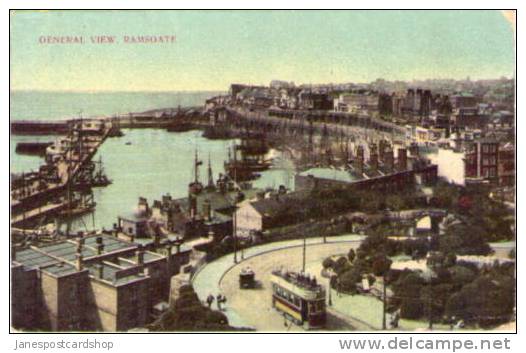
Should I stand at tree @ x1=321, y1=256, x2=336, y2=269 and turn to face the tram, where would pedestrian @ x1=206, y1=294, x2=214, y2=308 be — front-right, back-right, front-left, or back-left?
front-right
